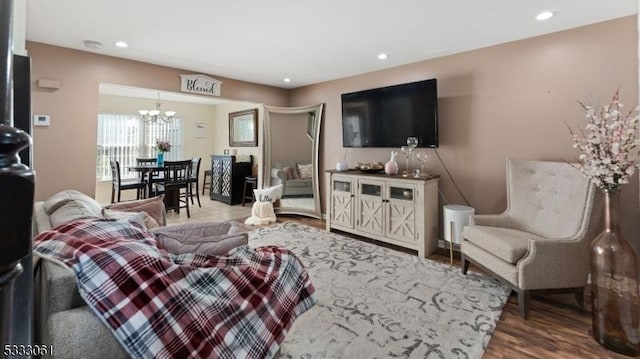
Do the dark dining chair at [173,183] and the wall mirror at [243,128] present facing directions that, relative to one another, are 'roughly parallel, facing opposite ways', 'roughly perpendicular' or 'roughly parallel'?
roughly perpendicular

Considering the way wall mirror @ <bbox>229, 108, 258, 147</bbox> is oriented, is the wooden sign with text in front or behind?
in front

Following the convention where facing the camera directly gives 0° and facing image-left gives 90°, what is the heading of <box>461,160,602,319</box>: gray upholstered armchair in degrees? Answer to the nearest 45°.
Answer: approximately 45°

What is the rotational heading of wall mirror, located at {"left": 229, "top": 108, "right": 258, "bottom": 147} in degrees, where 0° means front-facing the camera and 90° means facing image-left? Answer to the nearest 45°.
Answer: approximately 45°

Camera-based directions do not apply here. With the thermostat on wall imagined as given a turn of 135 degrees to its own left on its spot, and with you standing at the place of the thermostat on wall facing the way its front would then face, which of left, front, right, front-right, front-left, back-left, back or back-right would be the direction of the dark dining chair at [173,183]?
front

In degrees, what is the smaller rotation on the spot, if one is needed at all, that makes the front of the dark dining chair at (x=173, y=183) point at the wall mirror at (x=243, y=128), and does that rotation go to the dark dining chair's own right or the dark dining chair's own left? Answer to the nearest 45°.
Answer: approximately 90° to the dark dining chair's own right

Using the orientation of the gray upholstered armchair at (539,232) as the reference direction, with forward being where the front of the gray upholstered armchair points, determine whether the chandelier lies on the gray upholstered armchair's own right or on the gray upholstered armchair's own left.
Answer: on the gray upholstered armchair's own right

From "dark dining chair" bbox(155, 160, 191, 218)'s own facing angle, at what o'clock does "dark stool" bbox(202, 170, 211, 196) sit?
"dark stool" bbox(202, 170, 211, 196) is roughly at 2 o'clock from "dark dining chair" bbox(155, 160, 191, 218).

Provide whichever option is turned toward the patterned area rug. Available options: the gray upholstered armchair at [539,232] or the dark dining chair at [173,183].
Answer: the gray upholstered armchair

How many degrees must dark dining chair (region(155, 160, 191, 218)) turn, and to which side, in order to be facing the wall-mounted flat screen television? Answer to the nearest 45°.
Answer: approximately 180°
